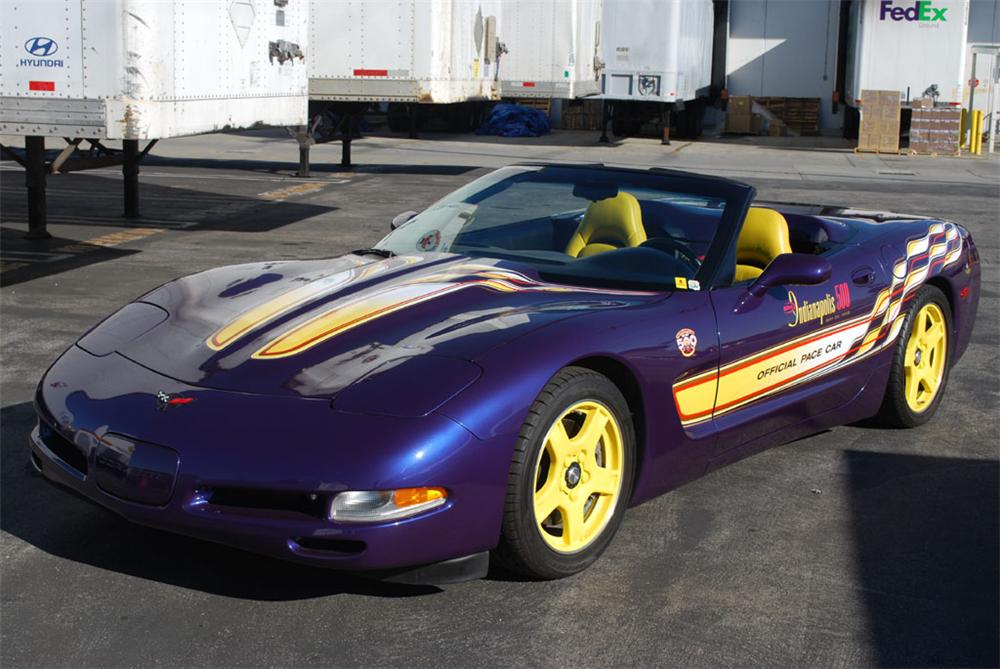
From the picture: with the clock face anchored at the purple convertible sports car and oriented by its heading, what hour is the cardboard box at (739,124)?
The cardboard box is roughly at 5 o'clock from the purple convertible sports car.

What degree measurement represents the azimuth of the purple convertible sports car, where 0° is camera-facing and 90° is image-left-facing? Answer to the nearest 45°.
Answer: approximately 45°

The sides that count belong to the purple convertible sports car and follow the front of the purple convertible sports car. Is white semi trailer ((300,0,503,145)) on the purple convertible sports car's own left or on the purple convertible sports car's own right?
on the purple convertible sports car's own right

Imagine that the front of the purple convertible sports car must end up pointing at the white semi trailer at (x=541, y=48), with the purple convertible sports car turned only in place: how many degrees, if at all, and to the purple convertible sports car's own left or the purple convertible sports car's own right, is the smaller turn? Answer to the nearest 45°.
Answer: approximately 135° to the purple convertible sports car's own right

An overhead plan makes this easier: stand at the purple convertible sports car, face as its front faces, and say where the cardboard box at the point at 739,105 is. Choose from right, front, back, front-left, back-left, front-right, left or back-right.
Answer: back-right

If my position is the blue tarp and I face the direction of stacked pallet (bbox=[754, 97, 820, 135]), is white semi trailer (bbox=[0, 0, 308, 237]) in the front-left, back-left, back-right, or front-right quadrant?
back-right

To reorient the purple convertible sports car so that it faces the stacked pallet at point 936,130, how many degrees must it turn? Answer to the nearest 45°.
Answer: approximately 135° to its right

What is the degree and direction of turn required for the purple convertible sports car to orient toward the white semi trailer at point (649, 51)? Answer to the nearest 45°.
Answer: approximately 135° to its right

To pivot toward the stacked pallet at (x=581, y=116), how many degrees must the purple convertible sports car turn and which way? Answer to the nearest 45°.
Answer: approximately 135° to its right

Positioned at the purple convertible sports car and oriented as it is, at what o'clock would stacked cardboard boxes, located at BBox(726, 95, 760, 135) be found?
The stacked cardboard boxes is roughly at 5 o'clock from the purple convertible sports car.
